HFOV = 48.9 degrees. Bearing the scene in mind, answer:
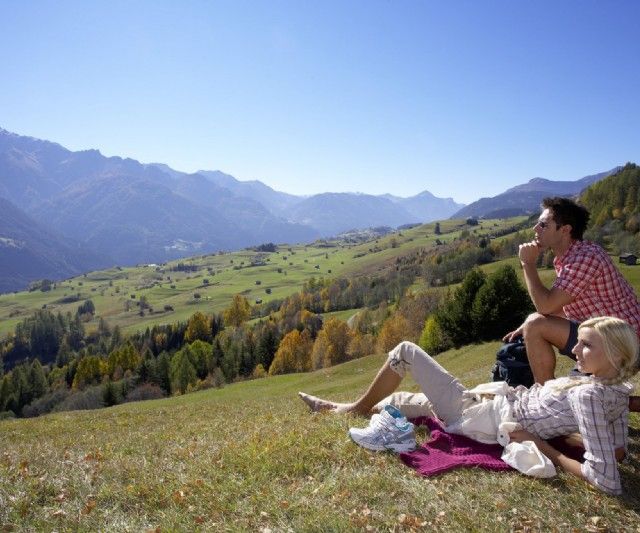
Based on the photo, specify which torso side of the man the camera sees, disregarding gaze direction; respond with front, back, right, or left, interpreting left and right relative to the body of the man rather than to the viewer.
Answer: left

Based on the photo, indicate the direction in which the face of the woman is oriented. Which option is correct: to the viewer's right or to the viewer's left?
to the viewer's left
